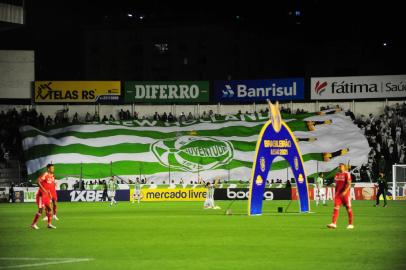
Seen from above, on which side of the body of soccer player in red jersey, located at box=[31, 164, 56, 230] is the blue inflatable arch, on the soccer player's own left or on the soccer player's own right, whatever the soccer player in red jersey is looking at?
on the soccer player's own left

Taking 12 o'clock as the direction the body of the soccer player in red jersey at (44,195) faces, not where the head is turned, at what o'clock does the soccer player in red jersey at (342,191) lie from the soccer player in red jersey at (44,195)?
the soccer player in red jersey at (342,191) is roughly at 11 o'clock from the soccer player in red jersey at (44,195).

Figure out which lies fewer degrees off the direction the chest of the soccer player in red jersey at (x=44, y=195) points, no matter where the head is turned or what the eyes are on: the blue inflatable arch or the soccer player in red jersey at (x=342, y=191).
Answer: the soccer player in red jersey

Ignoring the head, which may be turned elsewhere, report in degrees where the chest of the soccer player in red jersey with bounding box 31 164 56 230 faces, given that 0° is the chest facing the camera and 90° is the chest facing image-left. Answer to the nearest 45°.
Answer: approximately 315°
